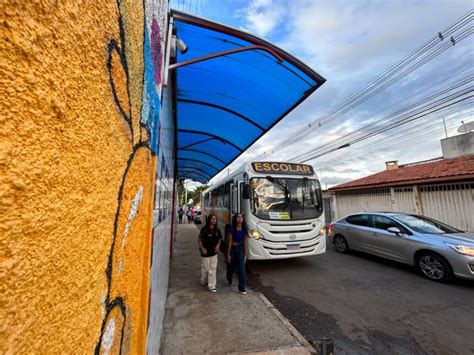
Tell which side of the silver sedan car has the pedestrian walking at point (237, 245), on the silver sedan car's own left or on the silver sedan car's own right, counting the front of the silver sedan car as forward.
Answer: on the silver sedan car's own right

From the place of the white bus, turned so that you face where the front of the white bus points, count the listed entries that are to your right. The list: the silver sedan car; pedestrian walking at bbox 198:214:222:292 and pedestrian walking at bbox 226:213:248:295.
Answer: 2

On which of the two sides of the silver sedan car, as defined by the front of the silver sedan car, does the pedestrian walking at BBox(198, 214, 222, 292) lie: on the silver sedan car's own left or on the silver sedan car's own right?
on the silver sedan car's own right

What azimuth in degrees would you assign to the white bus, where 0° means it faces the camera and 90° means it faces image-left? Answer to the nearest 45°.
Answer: approximately 315°

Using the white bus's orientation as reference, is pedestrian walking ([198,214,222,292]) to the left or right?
on its right

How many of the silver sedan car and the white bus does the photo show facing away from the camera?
0

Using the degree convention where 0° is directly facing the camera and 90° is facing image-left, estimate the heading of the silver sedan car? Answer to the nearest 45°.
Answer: approximately 315°
